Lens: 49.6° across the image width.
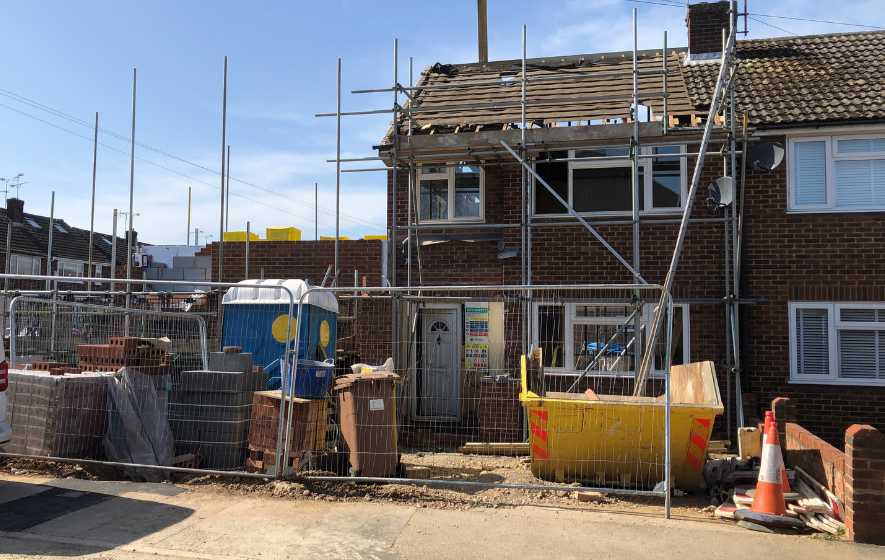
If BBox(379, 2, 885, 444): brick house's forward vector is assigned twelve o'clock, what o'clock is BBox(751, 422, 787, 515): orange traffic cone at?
The orange traffic cone is roughly at 12 o'clock from the brick house.

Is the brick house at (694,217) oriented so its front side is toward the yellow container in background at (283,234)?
no

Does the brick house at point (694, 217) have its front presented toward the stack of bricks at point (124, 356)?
no

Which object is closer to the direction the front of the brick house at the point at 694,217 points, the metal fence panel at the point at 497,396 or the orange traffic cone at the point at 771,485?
the orange traffic cone

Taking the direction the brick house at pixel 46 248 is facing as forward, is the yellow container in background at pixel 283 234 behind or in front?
in front

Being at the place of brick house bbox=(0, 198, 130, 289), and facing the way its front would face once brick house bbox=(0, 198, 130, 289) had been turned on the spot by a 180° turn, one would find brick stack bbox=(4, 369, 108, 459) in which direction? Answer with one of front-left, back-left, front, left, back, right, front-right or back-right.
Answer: back-left

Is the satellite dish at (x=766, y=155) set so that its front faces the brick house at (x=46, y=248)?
no

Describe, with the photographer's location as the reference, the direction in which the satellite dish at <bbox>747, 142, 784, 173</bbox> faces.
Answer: facing the viewer and to the left of the viewer

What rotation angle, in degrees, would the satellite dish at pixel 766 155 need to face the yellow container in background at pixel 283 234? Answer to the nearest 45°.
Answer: approximately 90° to its right

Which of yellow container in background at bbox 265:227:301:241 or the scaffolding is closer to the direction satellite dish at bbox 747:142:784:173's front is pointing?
the scaffolding

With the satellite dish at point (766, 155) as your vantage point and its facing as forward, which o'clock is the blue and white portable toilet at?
The blue and white portable toilet is roughly at 1 o'clock from the satellite dish.

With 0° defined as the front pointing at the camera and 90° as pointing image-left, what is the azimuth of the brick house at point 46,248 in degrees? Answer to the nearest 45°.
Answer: approximately 315°

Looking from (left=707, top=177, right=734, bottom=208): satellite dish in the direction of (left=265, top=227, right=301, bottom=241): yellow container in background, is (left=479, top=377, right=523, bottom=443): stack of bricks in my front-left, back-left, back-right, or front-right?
front-left

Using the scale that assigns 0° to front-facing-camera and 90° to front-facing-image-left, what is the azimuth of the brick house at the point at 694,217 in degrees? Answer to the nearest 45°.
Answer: approximately 0°
